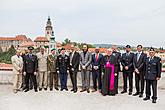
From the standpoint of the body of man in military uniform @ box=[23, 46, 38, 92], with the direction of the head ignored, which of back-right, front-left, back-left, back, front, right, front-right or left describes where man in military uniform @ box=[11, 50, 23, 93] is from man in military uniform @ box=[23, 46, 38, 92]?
right

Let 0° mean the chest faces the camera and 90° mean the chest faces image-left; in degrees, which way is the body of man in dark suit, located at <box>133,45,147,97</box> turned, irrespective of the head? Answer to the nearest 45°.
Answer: approximately 45°

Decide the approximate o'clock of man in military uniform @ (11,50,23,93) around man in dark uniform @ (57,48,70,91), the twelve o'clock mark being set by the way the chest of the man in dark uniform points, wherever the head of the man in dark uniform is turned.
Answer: The man in military uniform is roughly at 3 o'clock from the man in dark uniform.

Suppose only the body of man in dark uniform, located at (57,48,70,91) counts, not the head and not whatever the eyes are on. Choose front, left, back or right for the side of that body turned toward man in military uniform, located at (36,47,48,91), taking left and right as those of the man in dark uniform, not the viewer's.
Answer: right

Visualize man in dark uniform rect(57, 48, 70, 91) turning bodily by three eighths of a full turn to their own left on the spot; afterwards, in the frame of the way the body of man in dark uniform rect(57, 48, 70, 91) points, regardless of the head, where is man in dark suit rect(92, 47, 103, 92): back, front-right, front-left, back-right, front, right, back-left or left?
front-right

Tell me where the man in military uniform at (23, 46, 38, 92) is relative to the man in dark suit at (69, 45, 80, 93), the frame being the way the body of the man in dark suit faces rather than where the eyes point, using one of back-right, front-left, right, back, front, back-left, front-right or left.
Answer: front-right

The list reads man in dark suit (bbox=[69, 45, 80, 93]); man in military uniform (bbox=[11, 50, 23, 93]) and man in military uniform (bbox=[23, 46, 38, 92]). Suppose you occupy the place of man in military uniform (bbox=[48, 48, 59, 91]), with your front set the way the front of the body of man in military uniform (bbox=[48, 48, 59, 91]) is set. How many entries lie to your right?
2
